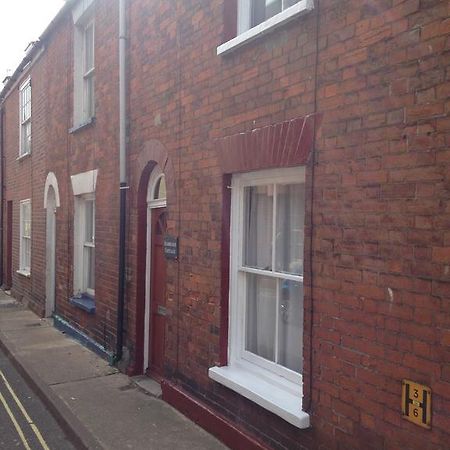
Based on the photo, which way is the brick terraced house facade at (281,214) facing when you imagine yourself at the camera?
facing the viewer and to the left of the viewer

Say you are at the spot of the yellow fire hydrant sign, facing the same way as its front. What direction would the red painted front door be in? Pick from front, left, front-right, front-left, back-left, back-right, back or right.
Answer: right
